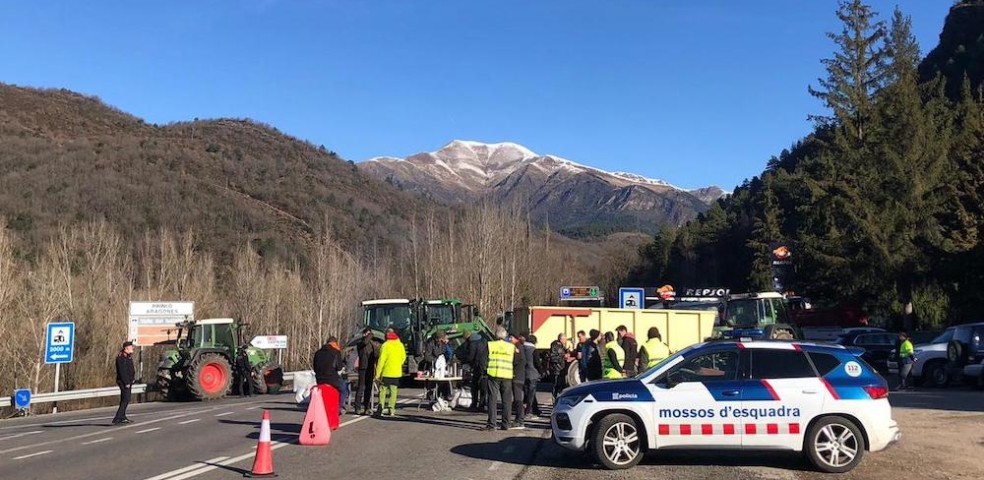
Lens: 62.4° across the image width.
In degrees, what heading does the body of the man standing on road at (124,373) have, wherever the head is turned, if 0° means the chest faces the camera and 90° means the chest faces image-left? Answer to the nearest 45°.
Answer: approximately 270°

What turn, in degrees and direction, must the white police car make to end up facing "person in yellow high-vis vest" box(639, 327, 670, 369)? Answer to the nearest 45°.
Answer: approximately 90° to its right

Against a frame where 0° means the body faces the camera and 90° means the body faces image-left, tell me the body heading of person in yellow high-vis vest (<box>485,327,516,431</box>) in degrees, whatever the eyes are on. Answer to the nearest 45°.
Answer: approximately 180°

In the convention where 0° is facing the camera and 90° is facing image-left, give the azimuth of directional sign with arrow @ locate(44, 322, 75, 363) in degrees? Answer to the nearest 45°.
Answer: approximately 0°

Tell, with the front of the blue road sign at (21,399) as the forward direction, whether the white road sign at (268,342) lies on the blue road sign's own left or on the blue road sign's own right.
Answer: on the blue road sign's own left

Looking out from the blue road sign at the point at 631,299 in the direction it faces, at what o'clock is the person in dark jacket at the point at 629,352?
The person in dark jacket is roughly at 12 o'clock from the blue road sign.

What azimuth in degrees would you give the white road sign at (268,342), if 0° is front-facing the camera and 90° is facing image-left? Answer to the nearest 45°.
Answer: approximately 0°

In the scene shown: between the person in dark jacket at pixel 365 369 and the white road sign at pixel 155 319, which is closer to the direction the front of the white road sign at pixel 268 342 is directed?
the person in dark jacket
